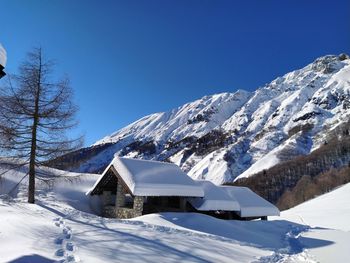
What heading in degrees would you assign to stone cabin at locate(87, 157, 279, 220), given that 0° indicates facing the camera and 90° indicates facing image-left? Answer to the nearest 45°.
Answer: approximately 45°
